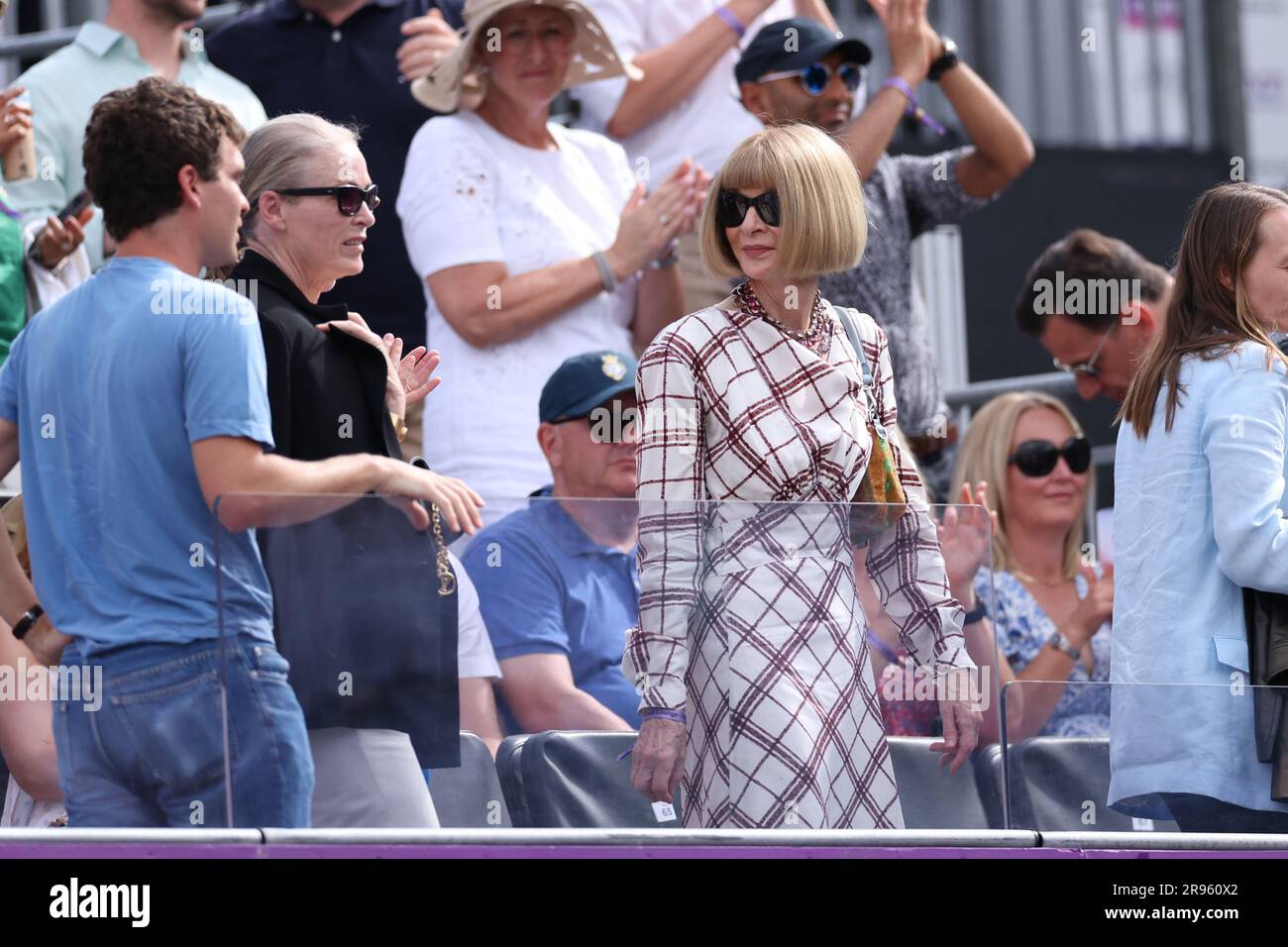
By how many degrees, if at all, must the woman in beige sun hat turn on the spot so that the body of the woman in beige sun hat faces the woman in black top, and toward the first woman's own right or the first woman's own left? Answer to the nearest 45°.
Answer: approximately 45° to the first woman's own right

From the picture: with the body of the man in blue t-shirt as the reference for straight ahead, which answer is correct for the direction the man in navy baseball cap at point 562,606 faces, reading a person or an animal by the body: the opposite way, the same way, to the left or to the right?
to the right

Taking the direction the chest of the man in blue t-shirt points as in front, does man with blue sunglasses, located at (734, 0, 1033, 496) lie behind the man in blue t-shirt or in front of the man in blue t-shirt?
in front

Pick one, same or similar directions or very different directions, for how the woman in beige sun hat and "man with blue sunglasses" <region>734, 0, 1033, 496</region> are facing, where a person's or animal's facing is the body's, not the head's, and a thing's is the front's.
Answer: same or similar directions

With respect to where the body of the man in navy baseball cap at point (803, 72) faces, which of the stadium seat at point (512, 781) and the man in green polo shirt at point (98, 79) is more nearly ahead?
the stadium seat

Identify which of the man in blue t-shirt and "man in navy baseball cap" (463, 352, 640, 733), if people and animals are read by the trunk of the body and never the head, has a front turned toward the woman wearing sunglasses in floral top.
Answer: the man in blue t-shirt

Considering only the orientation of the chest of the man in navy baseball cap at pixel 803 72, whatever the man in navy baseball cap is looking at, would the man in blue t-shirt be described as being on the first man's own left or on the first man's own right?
on the first man's own right

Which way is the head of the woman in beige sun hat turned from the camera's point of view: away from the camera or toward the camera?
toward the camera

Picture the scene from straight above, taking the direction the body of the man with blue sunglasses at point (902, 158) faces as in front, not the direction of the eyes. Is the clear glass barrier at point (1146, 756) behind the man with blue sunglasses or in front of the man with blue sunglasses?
in front

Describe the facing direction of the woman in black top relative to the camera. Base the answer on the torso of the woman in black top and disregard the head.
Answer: to the viewer's right
